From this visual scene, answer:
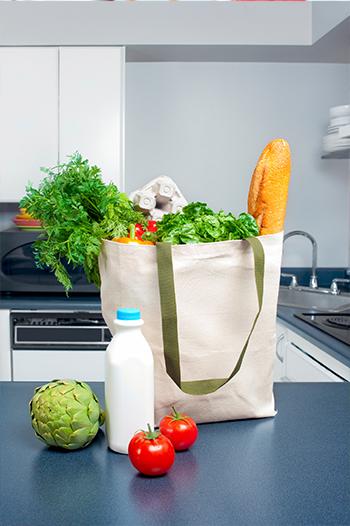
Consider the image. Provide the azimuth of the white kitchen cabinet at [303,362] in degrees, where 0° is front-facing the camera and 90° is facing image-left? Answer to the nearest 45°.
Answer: approximately 45°

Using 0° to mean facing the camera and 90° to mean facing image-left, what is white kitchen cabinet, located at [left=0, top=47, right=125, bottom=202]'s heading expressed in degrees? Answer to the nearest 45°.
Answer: approximately 0°

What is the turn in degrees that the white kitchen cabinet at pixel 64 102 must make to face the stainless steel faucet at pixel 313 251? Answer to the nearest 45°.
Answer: approximately 90° to its left

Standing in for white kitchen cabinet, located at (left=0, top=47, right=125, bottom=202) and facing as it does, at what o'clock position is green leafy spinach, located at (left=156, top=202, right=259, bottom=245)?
The green leafy spinach is roughly at 12 o'clock from the white kitchen cabinet.
